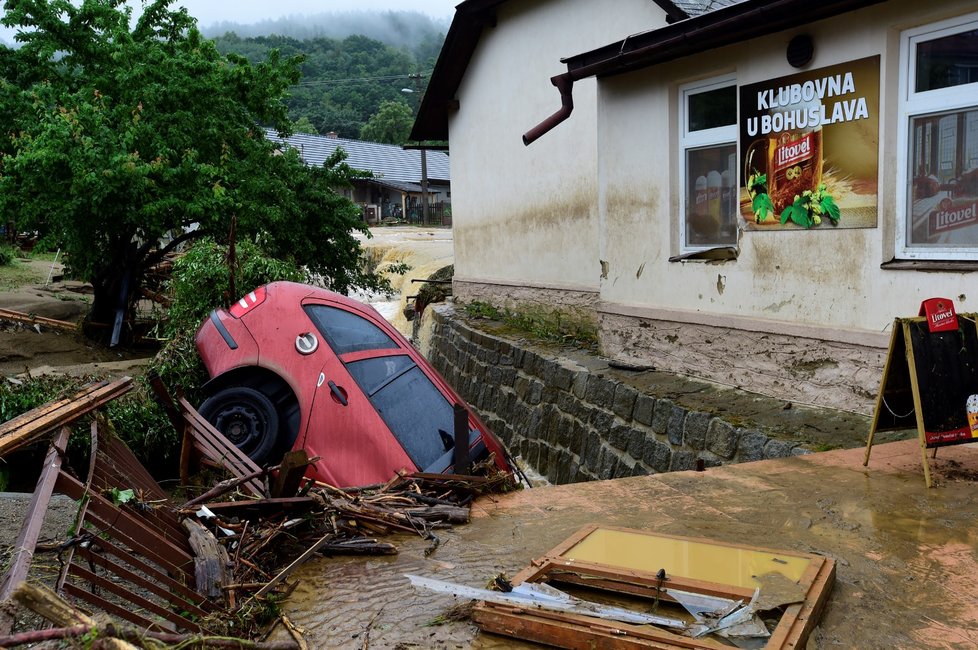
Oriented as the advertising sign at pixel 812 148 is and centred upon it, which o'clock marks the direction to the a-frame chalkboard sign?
The a-frame chalkboard sign is roughly at 10 o'clock from the advertising sign.

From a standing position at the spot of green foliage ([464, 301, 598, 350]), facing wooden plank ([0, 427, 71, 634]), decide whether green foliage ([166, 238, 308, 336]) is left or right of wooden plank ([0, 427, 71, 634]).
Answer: right

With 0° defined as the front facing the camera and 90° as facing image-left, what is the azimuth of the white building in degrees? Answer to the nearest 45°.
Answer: approximately 45°

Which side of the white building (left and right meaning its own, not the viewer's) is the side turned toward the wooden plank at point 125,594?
front

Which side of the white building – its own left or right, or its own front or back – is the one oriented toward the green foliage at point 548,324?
right

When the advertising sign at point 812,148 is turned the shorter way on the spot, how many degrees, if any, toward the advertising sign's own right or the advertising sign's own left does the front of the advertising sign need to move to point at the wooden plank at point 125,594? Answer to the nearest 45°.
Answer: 0° — it already faces it

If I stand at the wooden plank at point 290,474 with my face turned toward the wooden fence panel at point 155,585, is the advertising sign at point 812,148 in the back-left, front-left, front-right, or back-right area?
back-left

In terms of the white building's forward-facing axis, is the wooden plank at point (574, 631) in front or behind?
in front

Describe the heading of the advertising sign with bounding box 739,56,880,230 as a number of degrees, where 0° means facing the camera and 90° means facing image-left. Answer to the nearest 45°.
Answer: approximately 45°

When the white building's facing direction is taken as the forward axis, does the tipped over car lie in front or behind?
in front

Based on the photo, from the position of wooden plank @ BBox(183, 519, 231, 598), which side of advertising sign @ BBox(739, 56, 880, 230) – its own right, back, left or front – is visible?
front
